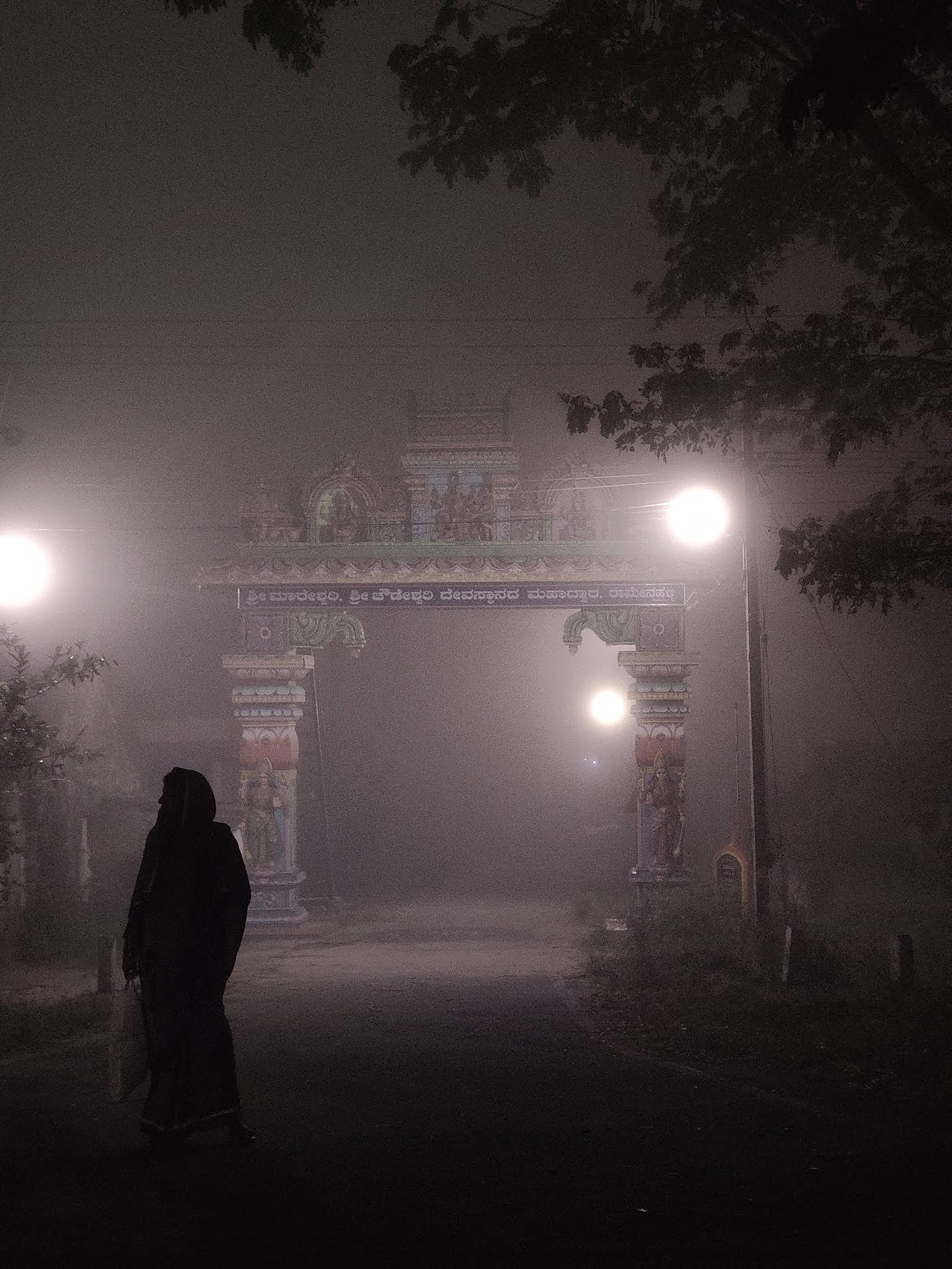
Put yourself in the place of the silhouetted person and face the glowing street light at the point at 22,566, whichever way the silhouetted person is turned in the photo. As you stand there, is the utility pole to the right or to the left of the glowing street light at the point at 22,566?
right

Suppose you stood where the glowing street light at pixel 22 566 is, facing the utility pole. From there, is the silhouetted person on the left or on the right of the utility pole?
right

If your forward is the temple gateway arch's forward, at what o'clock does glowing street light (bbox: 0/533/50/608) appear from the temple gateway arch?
The glowing street light is roughly at 2 o'clock from the temple gateway arch.

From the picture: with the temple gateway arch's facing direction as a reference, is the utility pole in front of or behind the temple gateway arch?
in front

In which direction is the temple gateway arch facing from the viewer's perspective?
toward the camera

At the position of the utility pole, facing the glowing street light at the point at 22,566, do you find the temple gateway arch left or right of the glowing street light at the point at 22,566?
right

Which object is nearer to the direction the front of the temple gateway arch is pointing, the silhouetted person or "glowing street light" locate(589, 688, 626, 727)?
the silhouetted person

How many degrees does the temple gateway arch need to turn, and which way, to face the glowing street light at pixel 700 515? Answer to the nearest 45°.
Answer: approximately 45° to its left

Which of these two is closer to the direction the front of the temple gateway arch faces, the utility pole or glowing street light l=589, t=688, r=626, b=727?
the utility pole

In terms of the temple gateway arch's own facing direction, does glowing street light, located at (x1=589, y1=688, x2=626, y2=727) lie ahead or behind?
behind

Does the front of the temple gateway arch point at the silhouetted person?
yes
